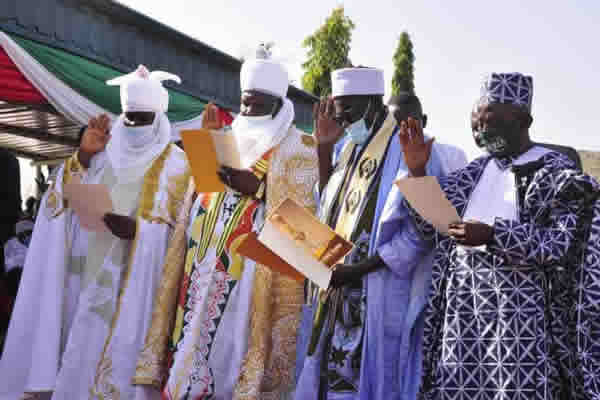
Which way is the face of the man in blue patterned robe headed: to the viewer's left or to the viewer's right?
to the viewer's left

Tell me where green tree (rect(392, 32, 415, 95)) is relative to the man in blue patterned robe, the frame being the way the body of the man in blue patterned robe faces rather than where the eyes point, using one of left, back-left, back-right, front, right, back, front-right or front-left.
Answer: back-right

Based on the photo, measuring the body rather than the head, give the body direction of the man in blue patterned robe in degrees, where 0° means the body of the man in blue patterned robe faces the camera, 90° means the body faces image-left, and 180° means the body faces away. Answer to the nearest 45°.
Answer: approximately 45°

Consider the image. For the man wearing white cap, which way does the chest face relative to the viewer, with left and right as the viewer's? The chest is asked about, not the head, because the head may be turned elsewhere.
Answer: facing the viewer and to the left of the viewer

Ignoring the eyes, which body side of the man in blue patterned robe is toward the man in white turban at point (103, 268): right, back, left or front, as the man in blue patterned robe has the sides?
right

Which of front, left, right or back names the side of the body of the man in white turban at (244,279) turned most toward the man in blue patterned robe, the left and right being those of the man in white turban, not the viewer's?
left

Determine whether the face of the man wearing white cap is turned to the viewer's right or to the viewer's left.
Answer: to the viewer's left

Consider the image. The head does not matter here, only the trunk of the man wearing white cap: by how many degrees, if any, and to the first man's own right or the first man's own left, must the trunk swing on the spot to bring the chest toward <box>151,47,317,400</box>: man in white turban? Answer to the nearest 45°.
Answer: approximately 90° to the first man's own right

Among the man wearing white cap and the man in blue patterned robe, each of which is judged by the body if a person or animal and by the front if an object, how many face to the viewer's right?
0

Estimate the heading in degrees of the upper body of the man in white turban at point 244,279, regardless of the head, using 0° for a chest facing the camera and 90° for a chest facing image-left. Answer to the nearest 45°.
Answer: approximately 45°

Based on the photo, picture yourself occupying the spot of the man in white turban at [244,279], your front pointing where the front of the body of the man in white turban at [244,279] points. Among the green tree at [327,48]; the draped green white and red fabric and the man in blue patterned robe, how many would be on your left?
1
